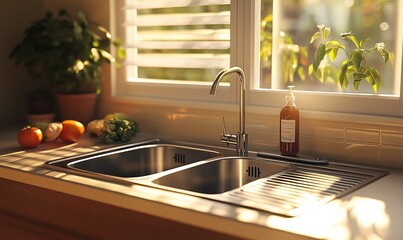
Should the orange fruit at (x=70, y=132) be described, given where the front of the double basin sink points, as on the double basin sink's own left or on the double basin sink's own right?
on the double basin sink's own right

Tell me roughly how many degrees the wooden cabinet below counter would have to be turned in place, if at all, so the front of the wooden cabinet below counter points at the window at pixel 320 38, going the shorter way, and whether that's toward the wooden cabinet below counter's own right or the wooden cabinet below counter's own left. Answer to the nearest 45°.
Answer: approximately 135° to the wooden cabinet below counter's own left

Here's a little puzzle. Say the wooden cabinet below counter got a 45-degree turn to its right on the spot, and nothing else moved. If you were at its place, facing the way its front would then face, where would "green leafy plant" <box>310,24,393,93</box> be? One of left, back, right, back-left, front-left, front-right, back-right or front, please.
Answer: back

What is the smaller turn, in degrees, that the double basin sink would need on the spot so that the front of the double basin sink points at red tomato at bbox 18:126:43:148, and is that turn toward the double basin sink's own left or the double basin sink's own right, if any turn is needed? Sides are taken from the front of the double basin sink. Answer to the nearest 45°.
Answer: approximately 45° to the double basin sink's own right

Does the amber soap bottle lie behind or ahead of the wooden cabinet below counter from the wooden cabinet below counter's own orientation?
behind

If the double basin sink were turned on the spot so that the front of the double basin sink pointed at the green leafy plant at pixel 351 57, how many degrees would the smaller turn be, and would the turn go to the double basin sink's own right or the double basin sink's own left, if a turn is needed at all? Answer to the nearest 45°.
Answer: approximately 135° to the double basin sink's own left

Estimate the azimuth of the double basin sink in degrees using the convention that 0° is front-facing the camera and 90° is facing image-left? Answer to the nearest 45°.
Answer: approximately 45°

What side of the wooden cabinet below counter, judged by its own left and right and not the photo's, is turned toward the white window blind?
back

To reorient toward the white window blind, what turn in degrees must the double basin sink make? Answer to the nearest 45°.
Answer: approximately 135° to its right

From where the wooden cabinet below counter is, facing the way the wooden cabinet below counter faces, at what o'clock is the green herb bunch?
The green herb bunch is roughly at 5 o'clock from the wooden cabinet below counter.
